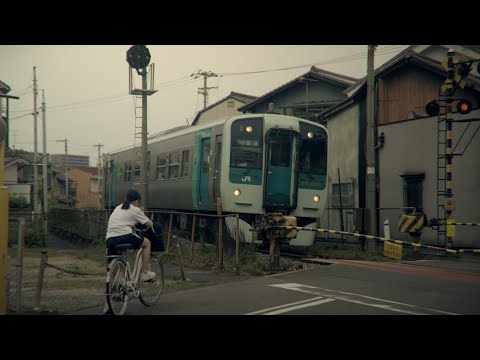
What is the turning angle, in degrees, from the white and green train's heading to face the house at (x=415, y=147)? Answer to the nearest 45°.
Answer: approximately 90° to its left

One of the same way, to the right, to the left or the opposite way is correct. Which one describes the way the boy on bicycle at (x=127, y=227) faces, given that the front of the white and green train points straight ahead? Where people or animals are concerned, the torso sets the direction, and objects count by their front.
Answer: to the left

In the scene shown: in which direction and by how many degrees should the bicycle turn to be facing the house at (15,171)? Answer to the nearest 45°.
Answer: approximately 45° to its left

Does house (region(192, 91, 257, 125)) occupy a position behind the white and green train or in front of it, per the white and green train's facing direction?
behind

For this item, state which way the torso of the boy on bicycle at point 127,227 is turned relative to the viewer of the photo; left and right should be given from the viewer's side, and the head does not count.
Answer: facing away from the viewer and to the right of the viewer

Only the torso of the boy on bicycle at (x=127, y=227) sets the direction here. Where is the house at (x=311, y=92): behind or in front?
in front

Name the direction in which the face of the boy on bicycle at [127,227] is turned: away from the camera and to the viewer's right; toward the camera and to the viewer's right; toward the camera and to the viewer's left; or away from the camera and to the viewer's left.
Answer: away from the camera and to the viewer's right

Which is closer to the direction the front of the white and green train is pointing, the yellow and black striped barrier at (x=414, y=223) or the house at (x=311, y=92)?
the yellow and black striped barrier

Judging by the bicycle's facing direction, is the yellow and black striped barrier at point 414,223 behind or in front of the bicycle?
in front

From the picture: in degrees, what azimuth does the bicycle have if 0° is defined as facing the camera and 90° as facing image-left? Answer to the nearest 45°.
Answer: approximately 225°
